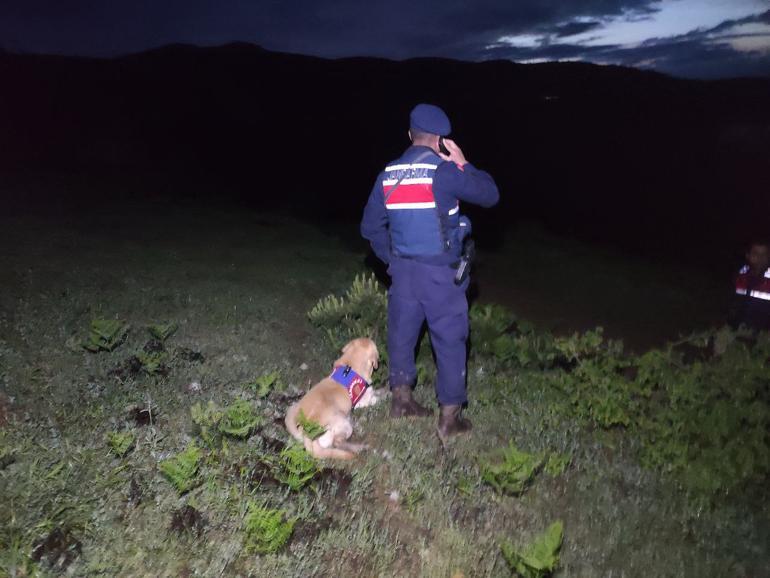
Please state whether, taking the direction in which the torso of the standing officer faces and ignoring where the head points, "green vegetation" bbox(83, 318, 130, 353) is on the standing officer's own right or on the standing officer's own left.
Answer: on the standing officer's own left

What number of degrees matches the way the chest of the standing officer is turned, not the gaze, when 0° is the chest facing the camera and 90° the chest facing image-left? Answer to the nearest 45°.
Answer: approximately 225°

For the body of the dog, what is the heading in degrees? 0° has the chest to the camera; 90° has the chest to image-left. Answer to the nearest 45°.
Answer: approximately 225°

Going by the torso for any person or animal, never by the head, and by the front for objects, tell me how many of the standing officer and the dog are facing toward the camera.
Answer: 0

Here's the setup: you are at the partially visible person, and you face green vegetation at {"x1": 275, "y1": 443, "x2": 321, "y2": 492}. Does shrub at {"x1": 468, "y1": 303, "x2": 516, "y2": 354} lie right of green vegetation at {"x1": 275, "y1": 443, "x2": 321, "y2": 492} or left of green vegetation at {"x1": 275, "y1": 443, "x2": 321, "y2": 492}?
right

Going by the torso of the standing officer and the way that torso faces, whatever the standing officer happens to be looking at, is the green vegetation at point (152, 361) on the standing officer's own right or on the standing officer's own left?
on the standing officer's own left

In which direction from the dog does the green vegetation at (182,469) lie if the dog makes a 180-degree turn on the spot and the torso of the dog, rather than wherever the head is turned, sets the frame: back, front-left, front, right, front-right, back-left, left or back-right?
front

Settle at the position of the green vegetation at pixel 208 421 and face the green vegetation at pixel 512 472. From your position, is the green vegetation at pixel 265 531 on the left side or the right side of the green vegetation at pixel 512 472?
right

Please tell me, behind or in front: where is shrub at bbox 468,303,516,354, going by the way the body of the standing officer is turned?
in front

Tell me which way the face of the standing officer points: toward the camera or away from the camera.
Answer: away from the camera

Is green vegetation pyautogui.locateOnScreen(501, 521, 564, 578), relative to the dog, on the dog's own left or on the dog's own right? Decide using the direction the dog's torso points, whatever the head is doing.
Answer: on the dog's own right
